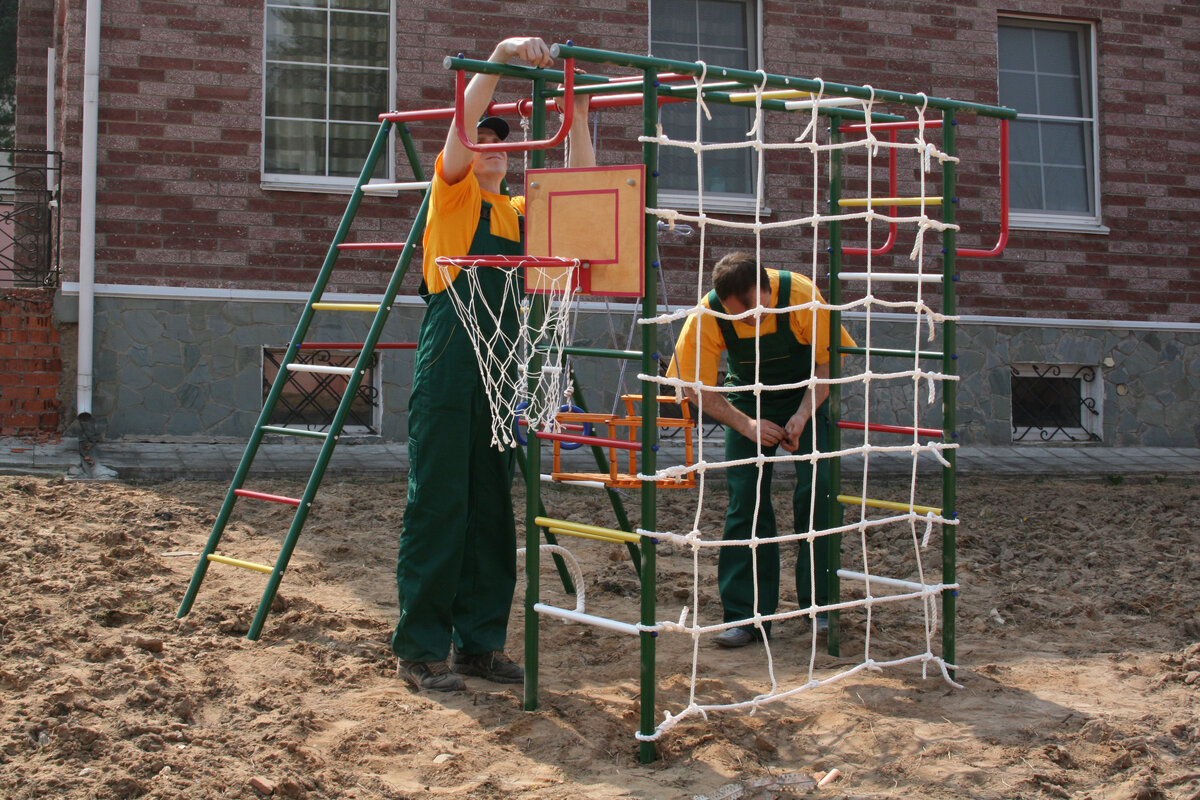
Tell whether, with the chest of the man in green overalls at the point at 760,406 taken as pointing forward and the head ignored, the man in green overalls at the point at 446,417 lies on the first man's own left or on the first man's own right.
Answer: on the first man's own right

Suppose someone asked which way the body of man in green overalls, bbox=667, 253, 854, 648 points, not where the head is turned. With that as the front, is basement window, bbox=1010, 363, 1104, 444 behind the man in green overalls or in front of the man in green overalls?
behind

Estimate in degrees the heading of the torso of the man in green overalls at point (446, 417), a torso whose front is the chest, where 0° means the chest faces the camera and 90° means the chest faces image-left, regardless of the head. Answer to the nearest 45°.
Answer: approximately 315°

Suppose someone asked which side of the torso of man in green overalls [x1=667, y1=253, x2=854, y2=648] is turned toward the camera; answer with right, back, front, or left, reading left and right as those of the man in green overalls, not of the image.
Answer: front

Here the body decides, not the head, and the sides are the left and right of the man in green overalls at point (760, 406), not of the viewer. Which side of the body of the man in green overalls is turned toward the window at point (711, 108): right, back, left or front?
back

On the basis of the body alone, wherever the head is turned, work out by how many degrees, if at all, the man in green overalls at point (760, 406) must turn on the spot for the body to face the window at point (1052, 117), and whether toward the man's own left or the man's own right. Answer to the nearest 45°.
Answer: approximately 135° to the man's own left

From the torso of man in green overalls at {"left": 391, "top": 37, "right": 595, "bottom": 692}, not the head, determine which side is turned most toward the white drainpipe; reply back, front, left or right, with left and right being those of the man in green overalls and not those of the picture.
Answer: back

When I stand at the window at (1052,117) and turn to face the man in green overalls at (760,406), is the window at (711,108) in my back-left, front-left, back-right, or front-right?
front-right

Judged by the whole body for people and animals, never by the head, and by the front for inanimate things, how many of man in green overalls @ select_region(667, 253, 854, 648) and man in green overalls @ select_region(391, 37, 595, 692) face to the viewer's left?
0

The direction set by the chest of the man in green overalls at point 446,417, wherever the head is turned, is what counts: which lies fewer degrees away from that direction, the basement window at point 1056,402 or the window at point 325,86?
the basement window
